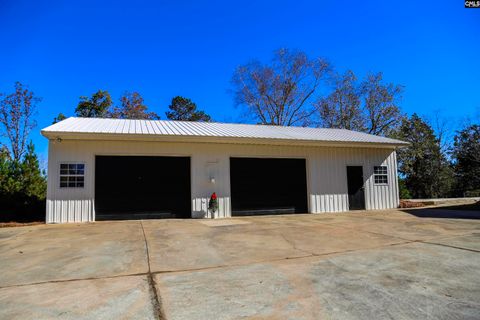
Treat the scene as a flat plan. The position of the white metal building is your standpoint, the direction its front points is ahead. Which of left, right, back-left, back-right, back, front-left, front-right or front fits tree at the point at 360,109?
back-left

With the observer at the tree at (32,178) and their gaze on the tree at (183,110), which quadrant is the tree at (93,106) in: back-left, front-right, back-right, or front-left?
front-left

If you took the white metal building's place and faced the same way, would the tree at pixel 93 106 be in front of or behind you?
behind

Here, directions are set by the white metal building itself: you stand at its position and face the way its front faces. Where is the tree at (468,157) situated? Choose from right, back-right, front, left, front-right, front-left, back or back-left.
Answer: back-left

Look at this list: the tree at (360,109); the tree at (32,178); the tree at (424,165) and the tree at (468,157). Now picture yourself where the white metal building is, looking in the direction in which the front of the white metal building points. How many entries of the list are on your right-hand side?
1

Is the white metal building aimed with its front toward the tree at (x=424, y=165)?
no

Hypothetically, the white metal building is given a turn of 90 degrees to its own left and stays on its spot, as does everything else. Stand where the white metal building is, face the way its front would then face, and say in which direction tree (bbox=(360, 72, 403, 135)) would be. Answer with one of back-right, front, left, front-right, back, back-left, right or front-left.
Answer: front-left

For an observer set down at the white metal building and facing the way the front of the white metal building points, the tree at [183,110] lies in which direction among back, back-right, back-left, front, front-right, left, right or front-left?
back

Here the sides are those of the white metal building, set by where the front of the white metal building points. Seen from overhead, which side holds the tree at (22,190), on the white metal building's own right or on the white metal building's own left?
on the white metal building's own right

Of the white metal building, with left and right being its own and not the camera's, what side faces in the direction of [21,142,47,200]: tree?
right

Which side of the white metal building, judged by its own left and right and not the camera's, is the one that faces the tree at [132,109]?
back

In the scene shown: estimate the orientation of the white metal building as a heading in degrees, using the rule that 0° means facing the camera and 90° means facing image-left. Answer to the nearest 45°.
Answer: approximately 0°
